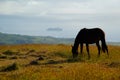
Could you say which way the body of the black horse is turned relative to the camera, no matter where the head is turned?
to the viewer's left
